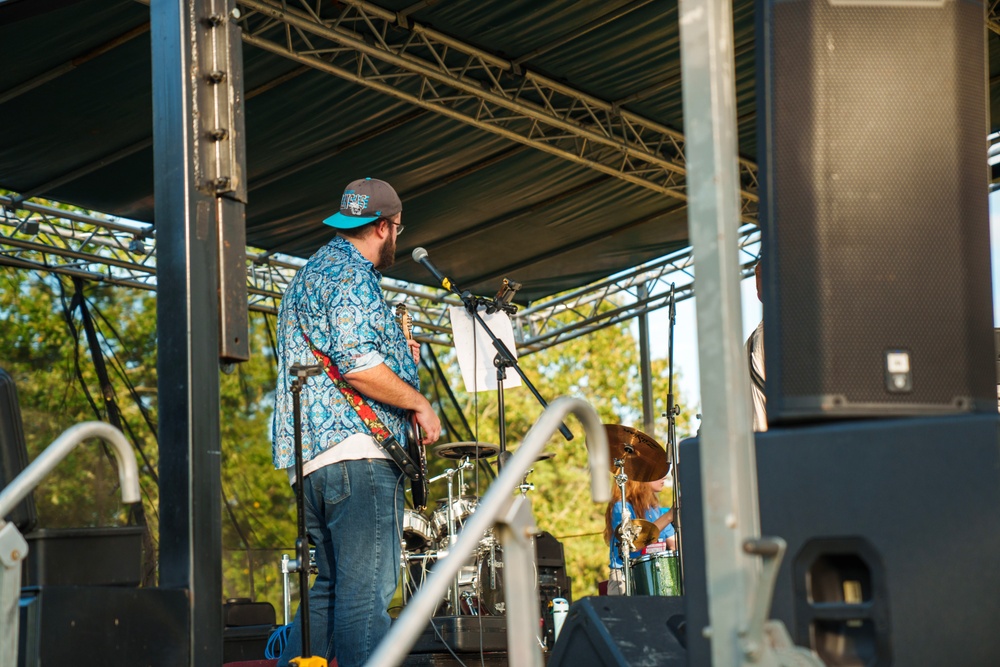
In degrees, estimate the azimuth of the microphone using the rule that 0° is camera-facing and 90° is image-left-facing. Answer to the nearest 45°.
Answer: approximately 90°

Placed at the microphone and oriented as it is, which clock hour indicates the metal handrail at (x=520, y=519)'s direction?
The metal handrail is roughly at 9 o'clock from the microphone.

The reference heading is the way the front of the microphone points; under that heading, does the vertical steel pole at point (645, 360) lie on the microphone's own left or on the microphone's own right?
on the microphone's own right

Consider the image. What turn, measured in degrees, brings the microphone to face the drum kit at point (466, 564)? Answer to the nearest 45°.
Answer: approximately 90° to its right

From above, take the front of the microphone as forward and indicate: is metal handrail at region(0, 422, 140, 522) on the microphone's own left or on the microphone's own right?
on the microphone's own left

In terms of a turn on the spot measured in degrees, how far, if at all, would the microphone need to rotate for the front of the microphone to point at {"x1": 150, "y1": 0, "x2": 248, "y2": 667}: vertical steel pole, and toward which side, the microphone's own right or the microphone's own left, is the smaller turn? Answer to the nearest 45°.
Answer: approximately 90° to the microphone's own left

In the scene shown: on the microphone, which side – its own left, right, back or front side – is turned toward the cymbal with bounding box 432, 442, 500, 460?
right

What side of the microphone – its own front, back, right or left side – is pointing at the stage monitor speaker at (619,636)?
left

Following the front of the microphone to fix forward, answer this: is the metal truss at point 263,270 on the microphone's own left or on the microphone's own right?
on the microphone's own right
